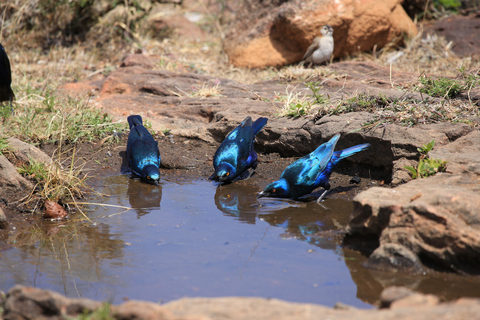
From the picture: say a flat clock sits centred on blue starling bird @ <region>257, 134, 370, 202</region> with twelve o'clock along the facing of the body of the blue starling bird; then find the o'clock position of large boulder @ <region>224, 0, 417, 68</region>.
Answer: The large boulder is roughly at 3 o'clock from the blue starling bird.

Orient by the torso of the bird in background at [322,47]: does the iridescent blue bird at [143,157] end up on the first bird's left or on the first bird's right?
on the first bird's right

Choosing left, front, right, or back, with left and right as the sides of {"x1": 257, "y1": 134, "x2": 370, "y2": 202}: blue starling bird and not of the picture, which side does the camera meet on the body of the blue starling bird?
left

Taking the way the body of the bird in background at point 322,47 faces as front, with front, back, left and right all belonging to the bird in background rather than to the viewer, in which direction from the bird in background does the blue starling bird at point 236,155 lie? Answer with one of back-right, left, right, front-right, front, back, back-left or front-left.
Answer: front-right

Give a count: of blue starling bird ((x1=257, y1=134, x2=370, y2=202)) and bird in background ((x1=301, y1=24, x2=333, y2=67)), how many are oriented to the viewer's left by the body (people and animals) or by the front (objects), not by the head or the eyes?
1

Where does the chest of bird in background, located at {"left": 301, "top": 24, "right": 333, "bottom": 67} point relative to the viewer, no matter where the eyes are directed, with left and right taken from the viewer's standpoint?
facing the viewer and to the right of the viewer

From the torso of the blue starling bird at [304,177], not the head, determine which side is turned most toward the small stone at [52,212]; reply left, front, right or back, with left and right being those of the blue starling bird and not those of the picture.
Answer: front

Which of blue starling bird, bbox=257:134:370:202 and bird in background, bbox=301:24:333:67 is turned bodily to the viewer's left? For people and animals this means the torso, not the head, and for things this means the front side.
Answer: the blue starling bird

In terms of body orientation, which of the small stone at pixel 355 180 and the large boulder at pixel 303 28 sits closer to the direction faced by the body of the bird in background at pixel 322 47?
the small stone

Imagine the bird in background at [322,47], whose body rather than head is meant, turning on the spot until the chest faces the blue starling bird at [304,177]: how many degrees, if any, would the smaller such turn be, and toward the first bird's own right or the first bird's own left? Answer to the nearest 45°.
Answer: approximately 45° to the first bird's own right

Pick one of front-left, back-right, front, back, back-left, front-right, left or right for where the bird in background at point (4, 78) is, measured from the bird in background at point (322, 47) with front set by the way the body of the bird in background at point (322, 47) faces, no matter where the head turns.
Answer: right

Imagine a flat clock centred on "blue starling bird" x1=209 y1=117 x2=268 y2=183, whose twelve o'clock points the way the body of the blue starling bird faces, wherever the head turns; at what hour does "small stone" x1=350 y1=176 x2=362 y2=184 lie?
The small stone is roughly at 8 o'clock from the blue starling bird.

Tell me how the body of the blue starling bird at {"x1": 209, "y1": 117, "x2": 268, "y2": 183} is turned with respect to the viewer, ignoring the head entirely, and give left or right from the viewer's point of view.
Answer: facing the viewer and to the left of the viewer
